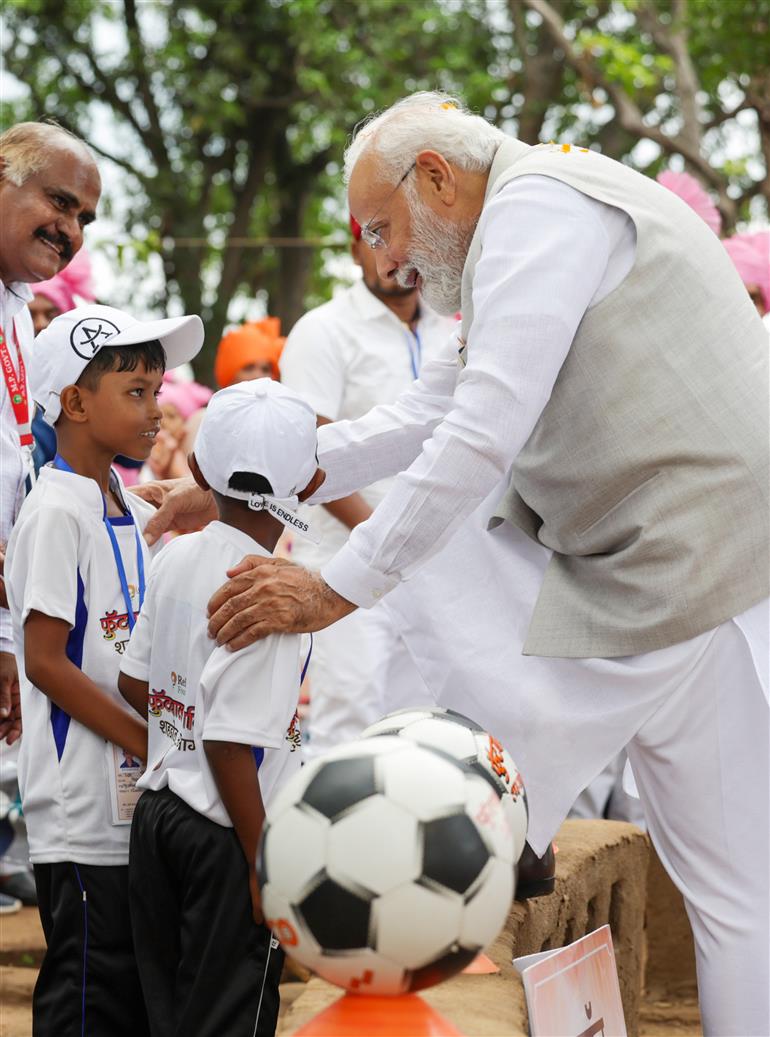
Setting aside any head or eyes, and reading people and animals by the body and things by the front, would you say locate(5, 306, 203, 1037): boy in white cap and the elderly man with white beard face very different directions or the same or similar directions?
very different directions

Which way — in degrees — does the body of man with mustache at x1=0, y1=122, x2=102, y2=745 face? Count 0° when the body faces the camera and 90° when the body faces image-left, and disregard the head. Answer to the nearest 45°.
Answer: approximately 315°

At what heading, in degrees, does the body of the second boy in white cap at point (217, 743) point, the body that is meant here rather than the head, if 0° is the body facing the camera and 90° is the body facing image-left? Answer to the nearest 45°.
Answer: approximately 225°

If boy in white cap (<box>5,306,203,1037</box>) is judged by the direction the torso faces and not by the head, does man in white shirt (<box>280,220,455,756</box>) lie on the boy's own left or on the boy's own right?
on the boy's own left

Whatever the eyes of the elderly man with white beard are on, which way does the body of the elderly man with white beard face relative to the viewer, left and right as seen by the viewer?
facing to the left of the viewer

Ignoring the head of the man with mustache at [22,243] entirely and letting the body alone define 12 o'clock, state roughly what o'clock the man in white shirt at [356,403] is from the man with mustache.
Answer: The man in white shirt is roughly at 9 o'clock from the man with mustache.

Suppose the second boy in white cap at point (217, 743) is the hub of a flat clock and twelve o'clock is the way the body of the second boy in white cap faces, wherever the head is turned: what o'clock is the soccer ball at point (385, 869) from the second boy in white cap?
The soccer ball is roughly at 4 o'clock from the second boy in white cap.

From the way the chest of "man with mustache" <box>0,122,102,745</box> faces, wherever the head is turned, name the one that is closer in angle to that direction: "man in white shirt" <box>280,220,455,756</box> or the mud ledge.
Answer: the mud ledge

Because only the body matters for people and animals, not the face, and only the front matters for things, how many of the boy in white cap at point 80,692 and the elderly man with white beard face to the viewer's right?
1

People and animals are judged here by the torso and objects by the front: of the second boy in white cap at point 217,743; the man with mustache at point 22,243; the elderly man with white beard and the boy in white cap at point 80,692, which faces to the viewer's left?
the elderly man with white beard

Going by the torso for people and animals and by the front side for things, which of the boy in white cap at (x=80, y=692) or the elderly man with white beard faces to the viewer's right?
the boy in white cap

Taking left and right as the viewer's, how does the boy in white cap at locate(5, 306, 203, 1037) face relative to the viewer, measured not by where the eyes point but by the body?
facing to the right of the viewer
